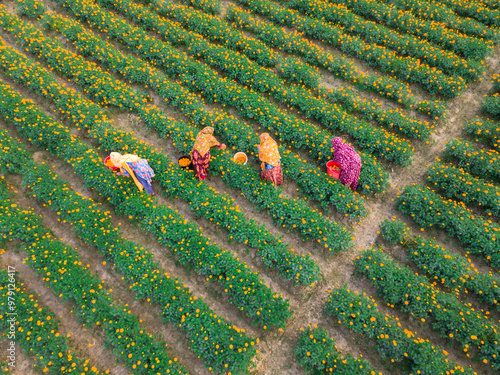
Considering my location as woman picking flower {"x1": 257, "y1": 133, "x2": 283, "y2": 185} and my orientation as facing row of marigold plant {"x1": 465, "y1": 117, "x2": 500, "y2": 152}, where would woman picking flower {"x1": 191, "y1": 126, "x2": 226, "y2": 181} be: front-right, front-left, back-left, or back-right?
back-left

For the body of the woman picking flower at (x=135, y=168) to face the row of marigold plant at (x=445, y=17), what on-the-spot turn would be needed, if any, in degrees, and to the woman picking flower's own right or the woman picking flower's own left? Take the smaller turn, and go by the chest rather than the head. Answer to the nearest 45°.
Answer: approximately 135° to the woman picking flower's own right

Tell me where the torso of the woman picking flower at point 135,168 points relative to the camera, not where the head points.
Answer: to the viewer's left

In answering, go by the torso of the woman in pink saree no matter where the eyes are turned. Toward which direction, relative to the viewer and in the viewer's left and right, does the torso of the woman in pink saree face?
facing away from the viewer and to the left of the viewer

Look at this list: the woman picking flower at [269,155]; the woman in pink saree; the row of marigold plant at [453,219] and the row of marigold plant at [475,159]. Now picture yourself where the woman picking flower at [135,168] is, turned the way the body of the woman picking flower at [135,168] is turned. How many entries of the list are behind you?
4

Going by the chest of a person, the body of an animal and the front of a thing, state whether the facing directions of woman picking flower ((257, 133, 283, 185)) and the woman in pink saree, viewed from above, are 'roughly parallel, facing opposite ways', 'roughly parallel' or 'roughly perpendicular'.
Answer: roughly parallel

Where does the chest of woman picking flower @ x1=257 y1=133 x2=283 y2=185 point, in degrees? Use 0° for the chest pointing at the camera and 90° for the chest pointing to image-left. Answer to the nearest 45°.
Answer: approximately 135°
